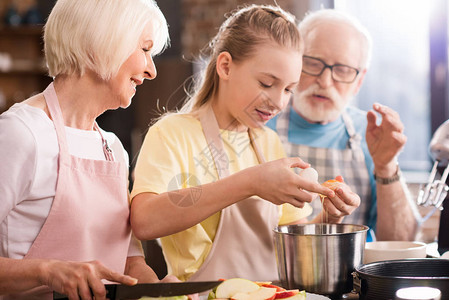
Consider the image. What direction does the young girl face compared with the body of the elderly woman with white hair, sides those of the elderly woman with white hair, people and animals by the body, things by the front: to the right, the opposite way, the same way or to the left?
the same way

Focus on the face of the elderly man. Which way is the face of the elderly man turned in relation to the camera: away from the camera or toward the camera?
toward the camera

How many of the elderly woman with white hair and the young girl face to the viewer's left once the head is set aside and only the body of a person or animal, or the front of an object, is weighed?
0

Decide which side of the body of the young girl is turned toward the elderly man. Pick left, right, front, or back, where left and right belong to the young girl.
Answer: left

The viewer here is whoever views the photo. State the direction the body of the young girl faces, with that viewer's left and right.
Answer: facing the viewer and to the right of the viewer

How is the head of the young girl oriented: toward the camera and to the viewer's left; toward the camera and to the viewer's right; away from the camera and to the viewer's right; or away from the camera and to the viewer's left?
toward the camera and to the viewer's right
